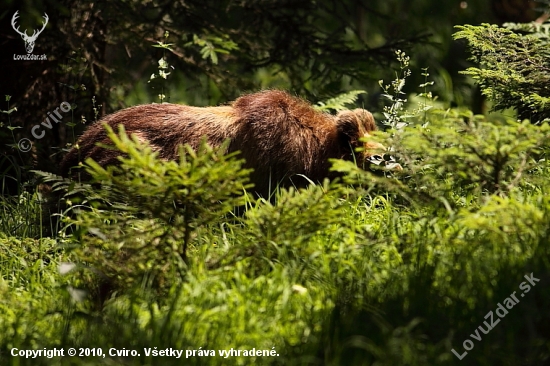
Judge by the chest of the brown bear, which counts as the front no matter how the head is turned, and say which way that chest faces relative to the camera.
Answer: to the viewer's right
